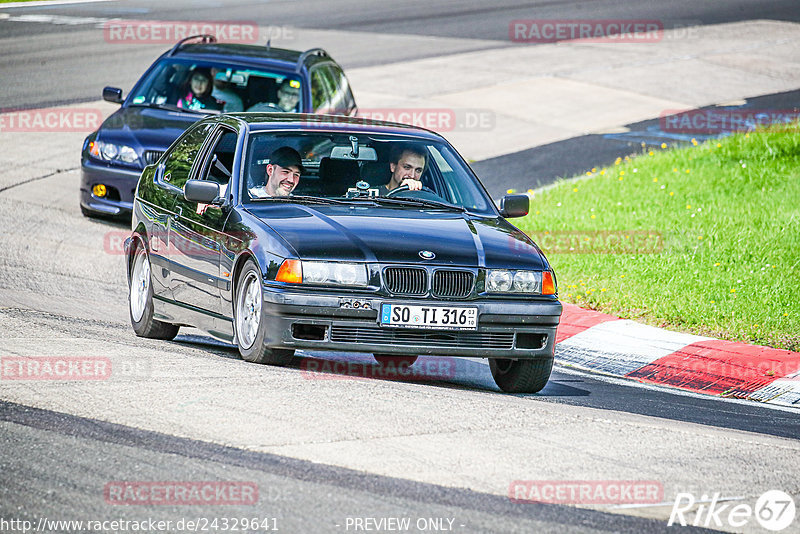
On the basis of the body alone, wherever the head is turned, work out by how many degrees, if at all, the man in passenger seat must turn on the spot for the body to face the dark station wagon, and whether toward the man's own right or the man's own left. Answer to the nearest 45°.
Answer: approximately 135° to the man's own left

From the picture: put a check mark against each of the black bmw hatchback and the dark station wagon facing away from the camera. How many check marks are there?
0

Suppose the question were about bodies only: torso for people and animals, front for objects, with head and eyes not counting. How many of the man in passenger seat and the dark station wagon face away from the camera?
0

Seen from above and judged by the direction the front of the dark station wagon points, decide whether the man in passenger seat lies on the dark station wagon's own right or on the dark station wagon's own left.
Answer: on the dark station wagon's own left

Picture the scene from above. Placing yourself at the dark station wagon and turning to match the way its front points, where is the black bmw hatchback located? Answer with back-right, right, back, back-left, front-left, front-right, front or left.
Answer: front-left

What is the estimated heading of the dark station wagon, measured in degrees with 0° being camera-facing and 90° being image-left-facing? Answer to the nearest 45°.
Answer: approximately 45°

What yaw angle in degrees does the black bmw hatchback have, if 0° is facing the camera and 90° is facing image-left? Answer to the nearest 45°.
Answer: approximately 315°

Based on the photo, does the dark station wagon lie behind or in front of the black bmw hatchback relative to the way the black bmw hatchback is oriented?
behind
